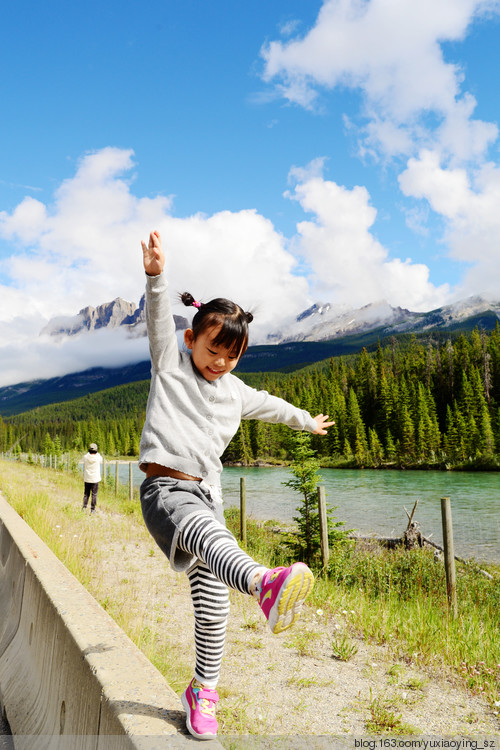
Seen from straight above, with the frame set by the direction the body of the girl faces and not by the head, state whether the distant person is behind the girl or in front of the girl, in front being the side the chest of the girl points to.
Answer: behind

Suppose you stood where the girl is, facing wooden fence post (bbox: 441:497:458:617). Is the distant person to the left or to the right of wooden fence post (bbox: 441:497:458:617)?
left

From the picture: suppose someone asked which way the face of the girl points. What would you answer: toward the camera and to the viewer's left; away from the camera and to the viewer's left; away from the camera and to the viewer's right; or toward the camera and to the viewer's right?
toward the camera and to the viewer's right

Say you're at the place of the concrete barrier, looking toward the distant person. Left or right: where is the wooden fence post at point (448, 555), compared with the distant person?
right

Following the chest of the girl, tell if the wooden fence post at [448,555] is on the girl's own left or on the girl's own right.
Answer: on the girl's own left
